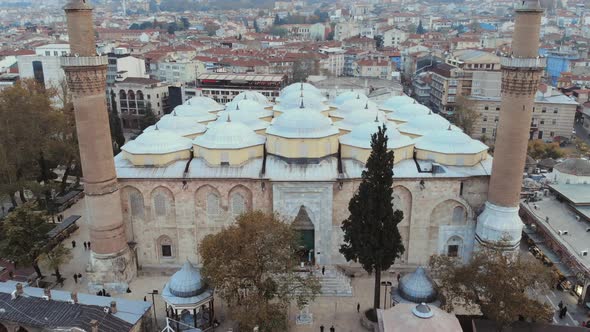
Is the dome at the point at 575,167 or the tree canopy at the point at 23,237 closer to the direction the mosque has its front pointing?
the tree canopy

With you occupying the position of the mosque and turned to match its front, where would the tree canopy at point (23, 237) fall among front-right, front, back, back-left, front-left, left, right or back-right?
right

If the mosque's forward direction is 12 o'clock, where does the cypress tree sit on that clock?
The cypress tree is roughly at 11 o'clock from the mosque.

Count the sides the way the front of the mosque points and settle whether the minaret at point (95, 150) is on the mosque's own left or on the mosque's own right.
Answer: on the mosque's own right

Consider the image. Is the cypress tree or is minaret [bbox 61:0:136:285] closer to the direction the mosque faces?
the cypress tree

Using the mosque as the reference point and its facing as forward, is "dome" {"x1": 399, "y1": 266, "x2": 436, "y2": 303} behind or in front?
in front

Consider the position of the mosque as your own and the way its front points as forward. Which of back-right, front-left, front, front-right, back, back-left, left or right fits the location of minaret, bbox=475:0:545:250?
left

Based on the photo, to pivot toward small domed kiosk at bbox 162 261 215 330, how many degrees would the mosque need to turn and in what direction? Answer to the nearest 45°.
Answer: approximately 45° to its right

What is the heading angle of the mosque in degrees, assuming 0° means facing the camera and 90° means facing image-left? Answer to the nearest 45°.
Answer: approximately 0°
